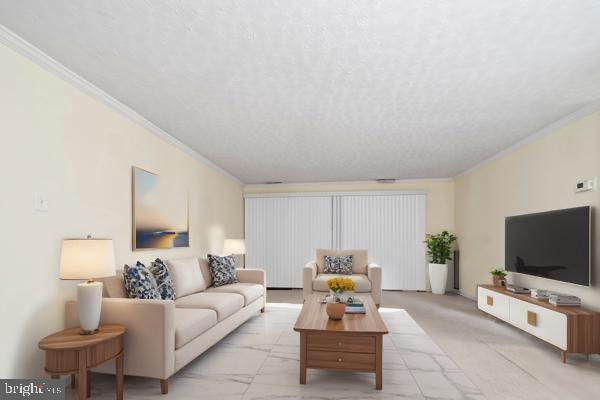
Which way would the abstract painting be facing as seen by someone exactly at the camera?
facing the viewer and to the right of the viewer

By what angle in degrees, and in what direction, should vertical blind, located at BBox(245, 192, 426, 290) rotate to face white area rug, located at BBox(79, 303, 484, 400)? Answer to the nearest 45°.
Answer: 0° — it already faces it

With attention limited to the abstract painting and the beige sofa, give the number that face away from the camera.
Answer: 0

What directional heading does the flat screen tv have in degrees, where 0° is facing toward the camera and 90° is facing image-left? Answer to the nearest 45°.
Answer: approximately 45°

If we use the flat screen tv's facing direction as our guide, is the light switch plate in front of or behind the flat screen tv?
in front

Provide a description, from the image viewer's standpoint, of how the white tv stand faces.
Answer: facing the viewer and to the left of the viewer

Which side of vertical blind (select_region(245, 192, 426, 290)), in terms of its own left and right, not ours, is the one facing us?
front

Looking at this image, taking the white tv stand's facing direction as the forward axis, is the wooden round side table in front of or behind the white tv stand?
in front

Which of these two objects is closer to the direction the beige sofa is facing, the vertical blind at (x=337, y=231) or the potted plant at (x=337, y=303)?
the potted plant

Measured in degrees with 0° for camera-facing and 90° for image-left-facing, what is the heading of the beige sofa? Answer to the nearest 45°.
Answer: approximately 315°
